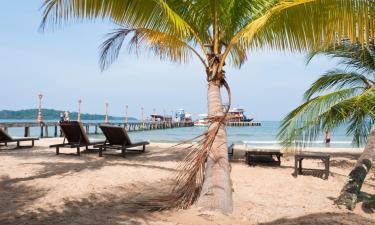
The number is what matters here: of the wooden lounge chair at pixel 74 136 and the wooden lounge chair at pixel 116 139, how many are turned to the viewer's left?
0

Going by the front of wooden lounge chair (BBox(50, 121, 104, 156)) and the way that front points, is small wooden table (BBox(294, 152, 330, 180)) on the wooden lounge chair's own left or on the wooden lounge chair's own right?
on the wooden lounge chair's own right

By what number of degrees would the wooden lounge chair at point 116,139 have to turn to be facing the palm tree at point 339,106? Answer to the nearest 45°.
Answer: approximately 135° to its right

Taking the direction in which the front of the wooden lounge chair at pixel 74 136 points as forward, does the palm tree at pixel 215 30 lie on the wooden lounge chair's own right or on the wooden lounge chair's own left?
on the wooden lounge chair's own right

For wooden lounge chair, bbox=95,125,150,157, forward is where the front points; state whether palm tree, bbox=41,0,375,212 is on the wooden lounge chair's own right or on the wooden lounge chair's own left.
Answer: on the wooden lounge chair's own right

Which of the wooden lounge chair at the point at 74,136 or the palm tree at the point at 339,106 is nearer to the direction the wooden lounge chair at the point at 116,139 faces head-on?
the palm tree
